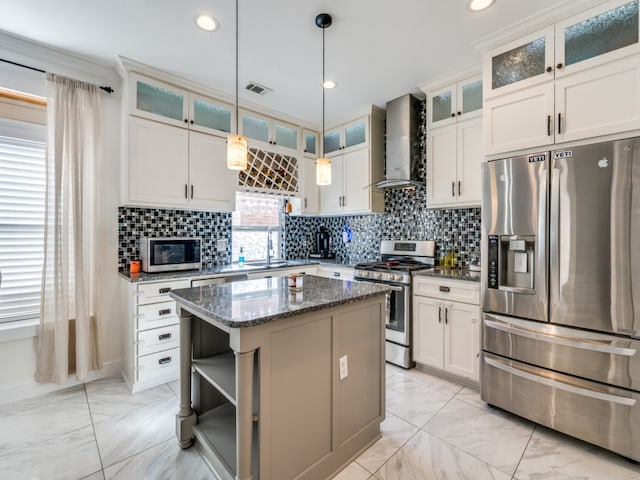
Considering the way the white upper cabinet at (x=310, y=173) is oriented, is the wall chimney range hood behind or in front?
in front

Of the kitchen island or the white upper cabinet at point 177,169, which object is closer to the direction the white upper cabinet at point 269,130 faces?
the kitchen island

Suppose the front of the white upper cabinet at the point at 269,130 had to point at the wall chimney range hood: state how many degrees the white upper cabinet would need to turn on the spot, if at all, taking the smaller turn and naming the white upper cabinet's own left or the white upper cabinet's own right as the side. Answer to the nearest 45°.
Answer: approximately 45° to the white upper cabinet's own left

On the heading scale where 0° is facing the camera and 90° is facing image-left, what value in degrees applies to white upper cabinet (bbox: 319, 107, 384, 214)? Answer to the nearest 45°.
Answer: approximately 45°

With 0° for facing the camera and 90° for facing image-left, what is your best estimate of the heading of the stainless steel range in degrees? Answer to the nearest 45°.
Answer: approximately 45°

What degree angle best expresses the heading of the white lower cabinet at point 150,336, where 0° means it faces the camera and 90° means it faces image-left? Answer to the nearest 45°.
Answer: approximately 315°

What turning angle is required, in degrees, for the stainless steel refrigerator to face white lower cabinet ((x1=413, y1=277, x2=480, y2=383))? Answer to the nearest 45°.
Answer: approximately 90° to its right

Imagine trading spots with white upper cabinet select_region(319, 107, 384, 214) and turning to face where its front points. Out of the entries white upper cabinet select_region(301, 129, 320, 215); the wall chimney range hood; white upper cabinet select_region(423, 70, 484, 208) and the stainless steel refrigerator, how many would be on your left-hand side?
3

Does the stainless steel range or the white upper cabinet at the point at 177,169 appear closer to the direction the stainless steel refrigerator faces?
the white upper cabinet

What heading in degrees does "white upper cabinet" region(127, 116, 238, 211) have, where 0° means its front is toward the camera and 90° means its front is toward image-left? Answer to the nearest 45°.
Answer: approximately 315°
